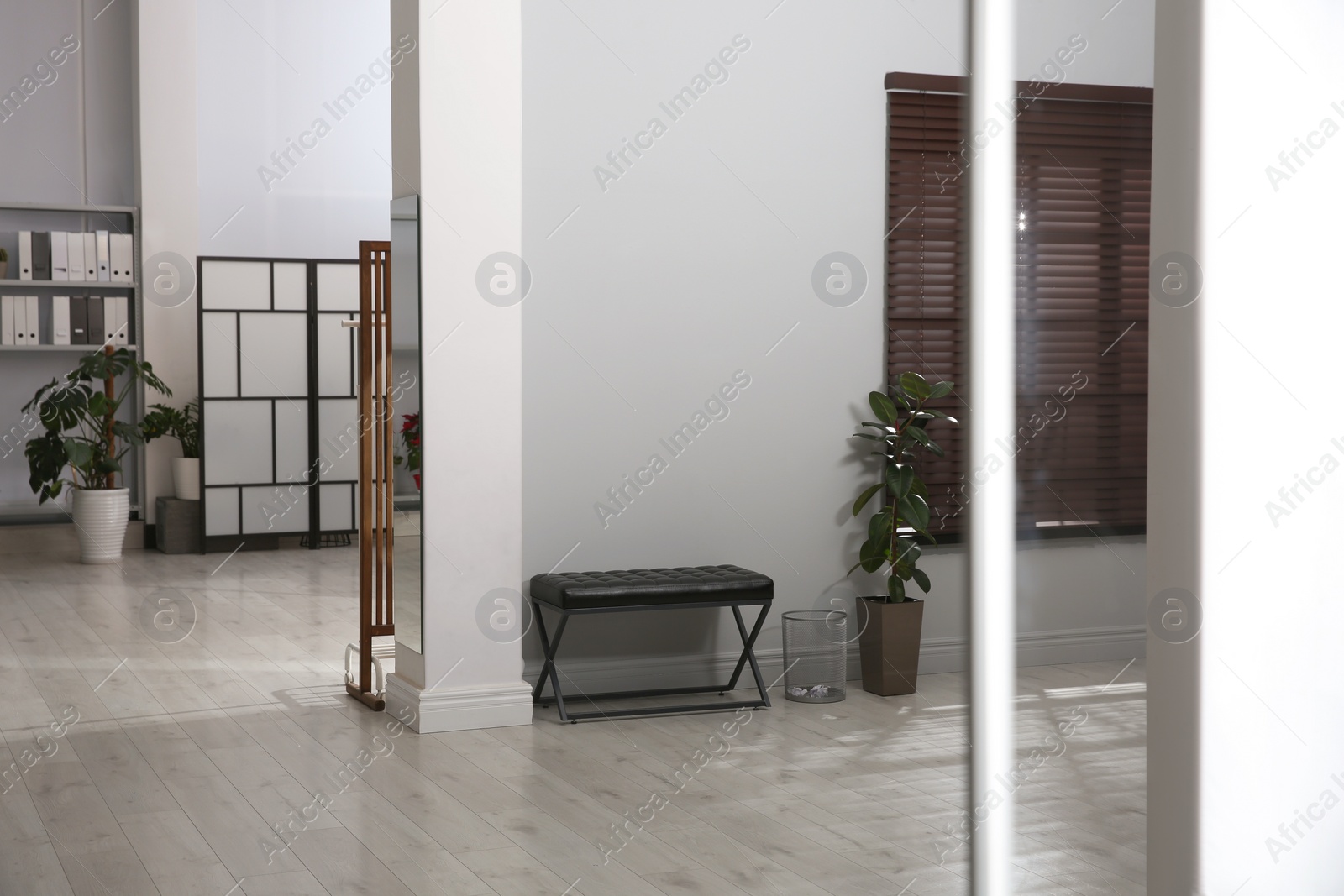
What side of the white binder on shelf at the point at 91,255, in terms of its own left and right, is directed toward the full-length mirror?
front

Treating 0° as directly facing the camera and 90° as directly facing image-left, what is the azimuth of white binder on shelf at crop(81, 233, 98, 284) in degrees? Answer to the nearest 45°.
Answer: approximately 0°

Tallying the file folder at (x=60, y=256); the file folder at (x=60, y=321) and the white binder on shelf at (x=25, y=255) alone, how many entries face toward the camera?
3

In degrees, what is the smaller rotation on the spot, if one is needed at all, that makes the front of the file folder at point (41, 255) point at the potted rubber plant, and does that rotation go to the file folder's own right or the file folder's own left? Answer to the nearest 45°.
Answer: approximately 45° to the file folder's own left

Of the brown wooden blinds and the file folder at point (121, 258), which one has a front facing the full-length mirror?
the file folder

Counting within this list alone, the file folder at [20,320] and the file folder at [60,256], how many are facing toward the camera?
2
